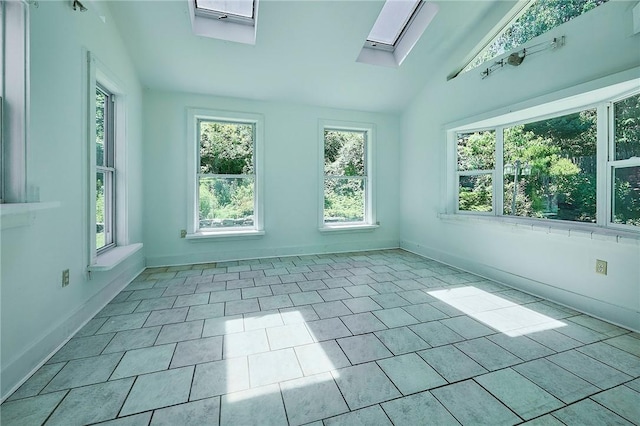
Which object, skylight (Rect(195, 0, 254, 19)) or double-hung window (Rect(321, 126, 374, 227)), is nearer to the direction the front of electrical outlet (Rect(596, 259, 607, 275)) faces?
the skylight

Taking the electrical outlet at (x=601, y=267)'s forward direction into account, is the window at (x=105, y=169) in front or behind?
in front

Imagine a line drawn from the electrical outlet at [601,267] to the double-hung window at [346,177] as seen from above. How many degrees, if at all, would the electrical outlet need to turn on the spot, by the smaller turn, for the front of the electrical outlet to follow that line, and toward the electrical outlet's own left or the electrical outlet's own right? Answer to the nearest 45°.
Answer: approximately 45° to the electrical outlet's own right

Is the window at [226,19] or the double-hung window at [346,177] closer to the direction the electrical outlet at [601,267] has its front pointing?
the window

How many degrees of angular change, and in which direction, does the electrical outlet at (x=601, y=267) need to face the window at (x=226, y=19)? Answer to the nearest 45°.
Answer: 0° — it already faces it

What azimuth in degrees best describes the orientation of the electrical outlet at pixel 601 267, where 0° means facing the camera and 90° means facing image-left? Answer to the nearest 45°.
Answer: approximately 45°
